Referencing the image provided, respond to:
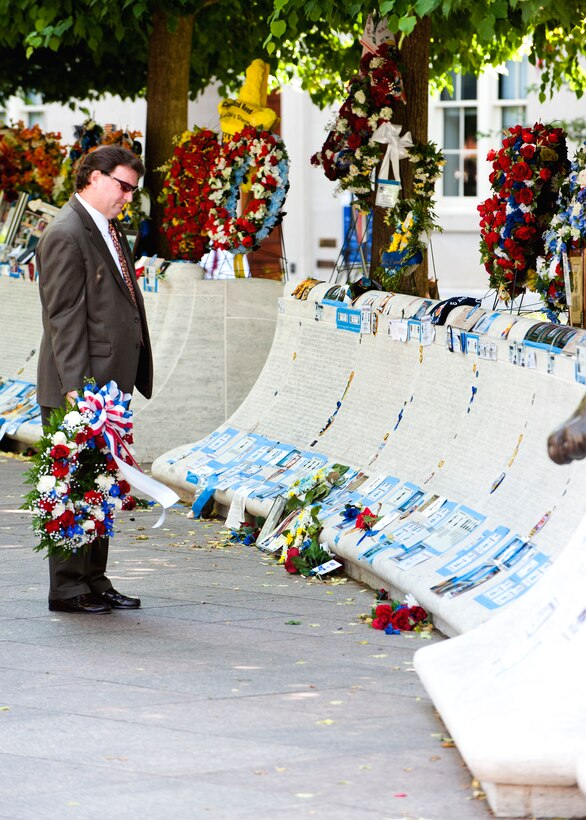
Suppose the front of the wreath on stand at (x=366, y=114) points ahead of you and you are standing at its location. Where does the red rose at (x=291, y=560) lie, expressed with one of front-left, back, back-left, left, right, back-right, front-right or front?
front-left

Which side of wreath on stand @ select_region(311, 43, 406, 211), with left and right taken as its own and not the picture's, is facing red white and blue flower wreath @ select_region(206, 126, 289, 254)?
right

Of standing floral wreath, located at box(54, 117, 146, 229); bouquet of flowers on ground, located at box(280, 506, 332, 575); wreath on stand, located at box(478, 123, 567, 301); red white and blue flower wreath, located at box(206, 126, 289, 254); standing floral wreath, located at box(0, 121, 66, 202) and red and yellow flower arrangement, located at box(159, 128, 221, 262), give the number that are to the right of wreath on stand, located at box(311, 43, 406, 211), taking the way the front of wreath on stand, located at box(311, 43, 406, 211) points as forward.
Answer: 4

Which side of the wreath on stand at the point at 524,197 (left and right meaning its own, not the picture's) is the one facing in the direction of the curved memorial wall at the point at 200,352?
right

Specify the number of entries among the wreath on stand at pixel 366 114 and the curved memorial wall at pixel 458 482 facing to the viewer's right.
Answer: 0

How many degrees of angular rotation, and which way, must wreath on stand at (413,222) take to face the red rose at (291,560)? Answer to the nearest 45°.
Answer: approximately 45° to its left

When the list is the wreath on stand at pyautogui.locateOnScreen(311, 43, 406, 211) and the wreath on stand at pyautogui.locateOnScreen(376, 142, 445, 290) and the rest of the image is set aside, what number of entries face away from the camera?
0

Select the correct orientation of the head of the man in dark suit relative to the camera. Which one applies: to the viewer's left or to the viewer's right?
to the viewer's right

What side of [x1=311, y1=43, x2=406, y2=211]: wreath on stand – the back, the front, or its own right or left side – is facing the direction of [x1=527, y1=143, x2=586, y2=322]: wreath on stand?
left

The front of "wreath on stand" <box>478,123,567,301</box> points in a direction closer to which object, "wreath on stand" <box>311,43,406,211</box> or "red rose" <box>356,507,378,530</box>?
the red rose

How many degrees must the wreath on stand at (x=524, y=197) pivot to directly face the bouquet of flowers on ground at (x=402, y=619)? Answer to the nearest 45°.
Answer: approximately 45° to its left

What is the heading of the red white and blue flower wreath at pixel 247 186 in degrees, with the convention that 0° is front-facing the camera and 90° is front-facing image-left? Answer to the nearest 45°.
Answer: approximately 45°

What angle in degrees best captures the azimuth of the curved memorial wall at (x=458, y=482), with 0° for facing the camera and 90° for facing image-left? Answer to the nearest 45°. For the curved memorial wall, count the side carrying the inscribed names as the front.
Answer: approximately 45°
